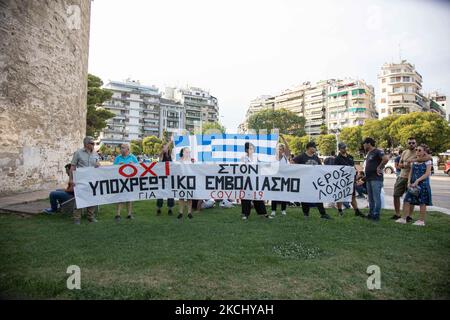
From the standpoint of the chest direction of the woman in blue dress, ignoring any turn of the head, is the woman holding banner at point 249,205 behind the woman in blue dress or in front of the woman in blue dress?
in front

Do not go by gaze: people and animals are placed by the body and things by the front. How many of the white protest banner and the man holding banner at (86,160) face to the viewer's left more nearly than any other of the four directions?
0

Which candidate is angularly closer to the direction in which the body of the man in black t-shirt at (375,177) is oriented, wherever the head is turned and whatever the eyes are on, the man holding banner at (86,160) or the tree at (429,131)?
the man holding banner

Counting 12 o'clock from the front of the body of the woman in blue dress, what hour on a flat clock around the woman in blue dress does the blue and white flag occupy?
The blue and white flag is roughly at 2 o'clock from the woman in blue dress.

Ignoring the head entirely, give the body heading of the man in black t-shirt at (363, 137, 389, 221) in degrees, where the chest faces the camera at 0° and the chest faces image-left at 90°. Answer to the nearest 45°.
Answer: approximately 45°

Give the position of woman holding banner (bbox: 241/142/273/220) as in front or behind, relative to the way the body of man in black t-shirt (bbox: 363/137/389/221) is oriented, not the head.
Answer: in front

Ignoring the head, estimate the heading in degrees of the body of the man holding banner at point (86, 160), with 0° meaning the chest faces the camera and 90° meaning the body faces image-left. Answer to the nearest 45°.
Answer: approximately 315°

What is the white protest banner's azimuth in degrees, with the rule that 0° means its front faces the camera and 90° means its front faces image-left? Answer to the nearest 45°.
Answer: approximately 0°

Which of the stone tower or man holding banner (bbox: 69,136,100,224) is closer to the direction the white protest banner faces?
the man holding banner
